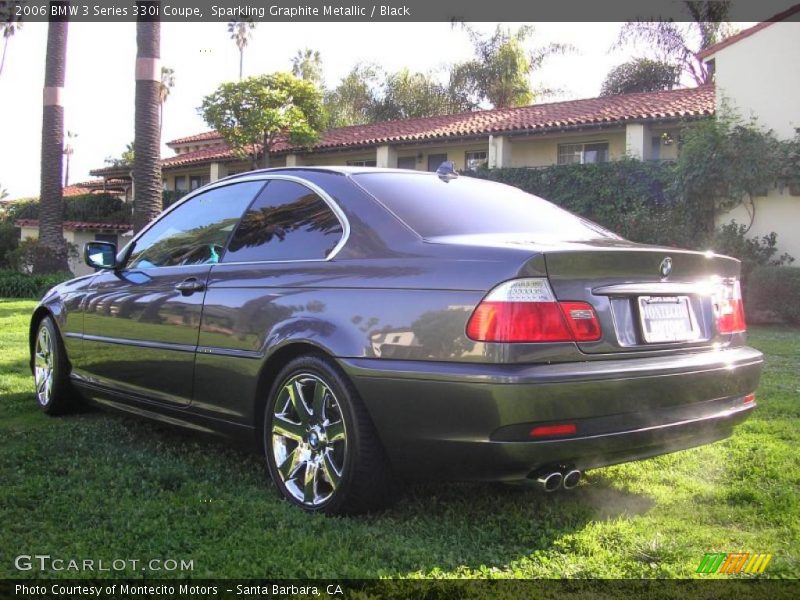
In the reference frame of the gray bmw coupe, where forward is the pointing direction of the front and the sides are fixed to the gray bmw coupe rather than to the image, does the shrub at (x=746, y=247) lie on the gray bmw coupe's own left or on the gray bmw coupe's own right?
on the gray bmw coupe's own right

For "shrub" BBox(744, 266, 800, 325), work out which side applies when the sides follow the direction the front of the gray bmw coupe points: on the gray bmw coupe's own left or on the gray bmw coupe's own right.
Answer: on the gray bmw coupe's own right

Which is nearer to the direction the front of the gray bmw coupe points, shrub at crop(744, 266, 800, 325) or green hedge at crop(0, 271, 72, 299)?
the green hedge

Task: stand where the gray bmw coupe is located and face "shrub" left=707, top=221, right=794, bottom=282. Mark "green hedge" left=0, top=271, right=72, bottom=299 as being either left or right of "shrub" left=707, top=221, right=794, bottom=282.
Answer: left

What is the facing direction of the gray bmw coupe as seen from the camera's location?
facing away from the viewer and to the left of the viewer
